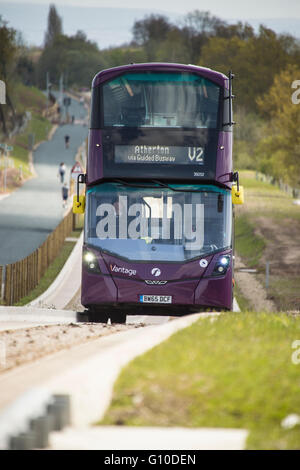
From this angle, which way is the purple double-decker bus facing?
toward the camera
